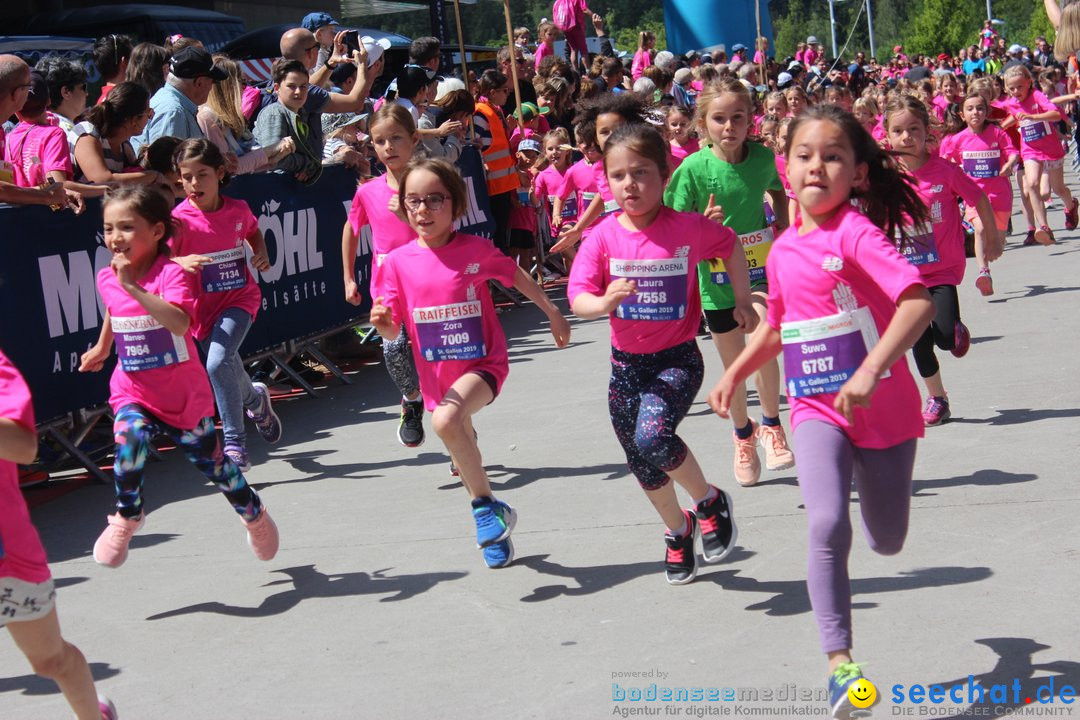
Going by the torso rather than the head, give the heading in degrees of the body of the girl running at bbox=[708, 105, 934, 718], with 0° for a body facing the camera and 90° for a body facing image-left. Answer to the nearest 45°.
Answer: approximately 45°

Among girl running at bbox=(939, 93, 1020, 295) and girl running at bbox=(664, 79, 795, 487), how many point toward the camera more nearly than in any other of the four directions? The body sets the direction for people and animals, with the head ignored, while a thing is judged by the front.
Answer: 2

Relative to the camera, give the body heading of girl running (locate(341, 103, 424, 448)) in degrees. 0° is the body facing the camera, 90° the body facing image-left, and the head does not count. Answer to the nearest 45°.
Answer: approximately 0°

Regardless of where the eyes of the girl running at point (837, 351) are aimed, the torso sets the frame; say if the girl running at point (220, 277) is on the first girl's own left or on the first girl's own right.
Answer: on the first girl's own right

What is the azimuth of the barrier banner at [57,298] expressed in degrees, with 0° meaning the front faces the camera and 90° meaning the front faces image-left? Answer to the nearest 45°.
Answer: approximately 315°

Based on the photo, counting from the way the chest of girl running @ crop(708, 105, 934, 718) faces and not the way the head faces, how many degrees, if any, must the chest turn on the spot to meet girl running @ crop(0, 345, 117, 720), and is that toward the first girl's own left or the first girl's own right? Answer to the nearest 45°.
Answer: approximately 45° to the first girl's own right

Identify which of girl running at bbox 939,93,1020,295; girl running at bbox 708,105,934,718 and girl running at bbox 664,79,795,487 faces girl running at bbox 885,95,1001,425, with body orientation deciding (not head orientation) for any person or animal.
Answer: girl running at bbox 939,93,1020,295
